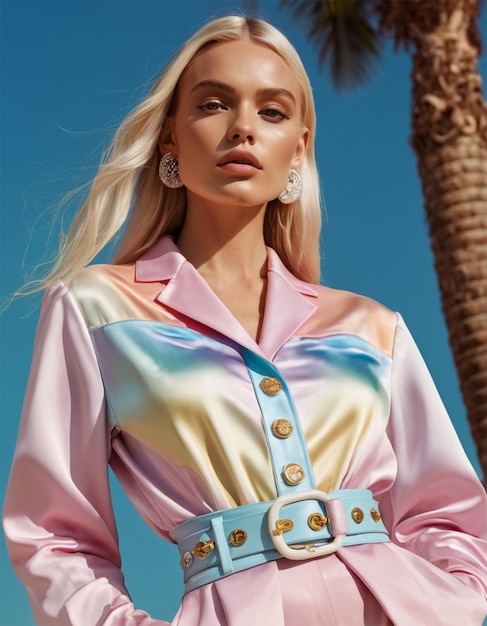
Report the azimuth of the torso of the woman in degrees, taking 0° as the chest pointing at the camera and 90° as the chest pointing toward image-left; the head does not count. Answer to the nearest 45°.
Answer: approximately 0°

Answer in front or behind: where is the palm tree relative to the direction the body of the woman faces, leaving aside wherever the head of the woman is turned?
behind
